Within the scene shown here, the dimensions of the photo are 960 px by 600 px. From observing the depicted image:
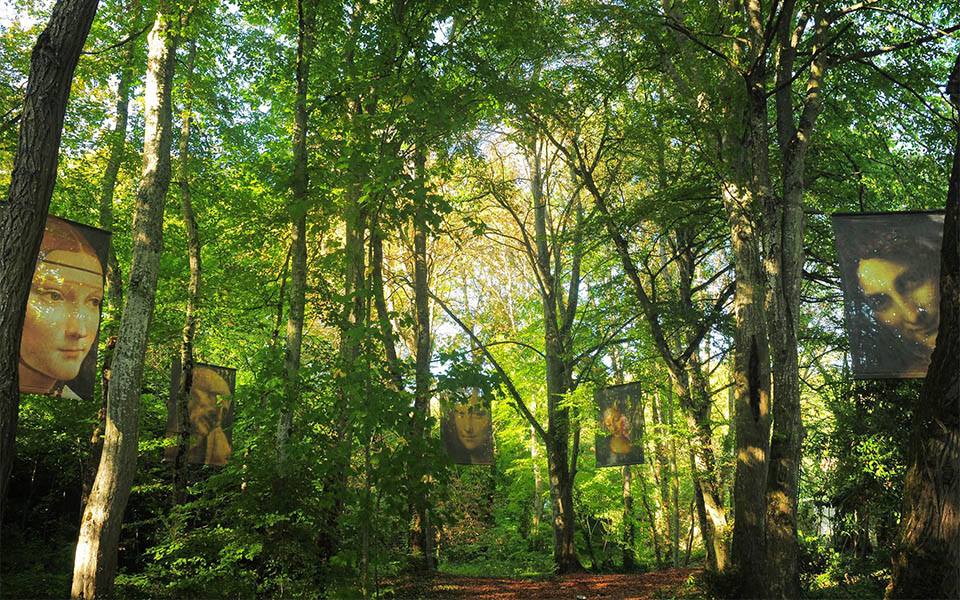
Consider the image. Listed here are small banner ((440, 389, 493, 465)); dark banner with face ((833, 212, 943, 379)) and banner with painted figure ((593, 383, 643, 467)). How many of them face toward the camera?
3

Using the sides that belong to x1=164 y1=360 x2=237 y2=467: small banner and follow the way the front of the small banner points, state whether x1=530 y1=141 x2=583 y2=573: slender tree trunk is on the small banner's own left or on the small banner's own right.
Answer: on the small banner's own left

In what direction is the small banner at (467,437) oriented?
toward the camera

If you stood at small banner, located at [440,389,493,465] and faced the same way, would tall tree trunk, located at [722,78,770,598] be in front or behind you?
in front

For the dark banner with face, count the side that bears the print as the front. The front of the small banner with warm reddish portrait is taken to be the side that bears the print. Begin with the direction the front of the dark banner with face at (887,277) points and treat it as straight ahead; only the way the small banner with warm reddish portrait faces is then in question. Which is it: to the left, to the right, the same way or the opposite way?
the same way

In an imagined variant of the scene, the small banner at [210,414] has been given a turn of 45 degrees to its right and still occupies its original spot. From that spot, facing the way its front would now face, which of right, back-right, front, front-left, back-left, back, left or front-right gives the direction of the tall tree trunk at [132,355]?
front-left

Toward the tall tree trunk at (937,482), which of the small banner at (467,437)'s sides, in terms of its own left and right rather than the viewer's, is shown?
front

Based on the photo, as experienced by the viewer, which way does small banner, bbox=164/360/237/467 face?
facing the viewer

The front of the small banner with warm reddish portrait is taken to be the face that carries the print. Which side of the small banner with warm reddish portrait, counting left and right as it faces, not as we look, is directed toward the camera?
front

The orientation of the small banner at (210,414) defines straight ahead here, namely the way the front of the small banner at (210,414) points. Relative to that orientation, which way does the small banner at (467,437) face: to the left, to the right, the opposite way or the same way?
the same way

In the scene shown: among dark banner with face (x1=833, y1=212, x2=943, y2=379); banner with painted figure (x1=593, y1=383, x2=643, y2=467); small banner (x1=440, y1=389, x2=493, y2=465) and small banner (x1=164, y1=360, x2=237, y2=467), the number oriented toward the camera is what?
4
